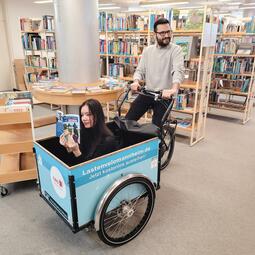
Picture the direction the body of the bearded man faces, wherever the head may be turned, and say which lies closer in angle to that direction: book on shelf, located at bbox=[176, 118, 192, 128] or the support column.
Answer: the support column

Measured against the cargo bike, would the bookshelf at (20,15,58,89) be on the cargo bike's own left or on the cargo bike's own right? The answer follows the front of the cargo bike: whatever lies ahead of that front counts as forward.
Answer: on the cargo bike's own right

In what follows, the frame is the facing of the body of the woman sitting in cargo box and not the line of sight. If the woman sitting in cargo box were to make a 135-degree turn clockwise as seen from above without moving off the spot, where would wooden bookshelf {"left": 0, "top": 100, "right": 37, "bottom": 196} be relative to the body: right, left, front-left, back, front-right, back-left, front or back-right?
front-left

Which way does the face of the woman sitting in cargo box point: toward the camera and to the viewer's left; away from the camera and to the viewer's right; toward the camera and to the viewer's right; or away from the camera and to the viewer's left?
toward the camera and to the viewer's left

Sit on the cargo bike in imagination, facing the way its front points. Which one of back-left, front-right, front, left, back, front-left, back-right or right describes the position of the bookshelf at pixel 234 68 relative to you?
back

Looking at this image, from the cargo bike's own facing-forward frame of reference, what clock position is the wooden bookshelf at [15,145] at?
The wooden bookshelf is roughly at 3 o'clock from the cargo bike.

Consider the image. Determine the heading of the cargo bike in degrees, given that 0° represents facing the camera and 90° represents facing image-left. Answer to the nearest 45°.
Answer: approximately 45°

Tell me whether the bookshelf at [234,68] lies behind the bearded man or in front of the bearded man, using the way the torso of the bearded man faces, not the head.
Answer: behind

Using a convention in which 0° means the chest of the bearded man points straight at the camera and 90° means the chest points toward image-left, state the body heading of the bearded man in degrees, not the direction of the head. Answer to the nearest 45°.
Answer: approximately 45°
